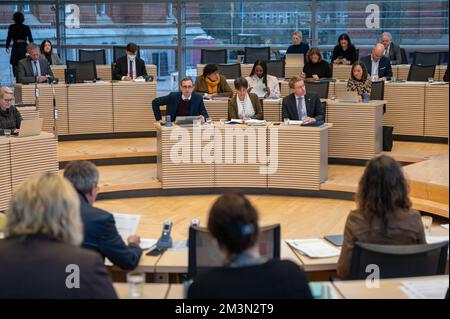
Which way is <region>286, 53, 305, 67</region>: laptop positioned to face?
away from the camera

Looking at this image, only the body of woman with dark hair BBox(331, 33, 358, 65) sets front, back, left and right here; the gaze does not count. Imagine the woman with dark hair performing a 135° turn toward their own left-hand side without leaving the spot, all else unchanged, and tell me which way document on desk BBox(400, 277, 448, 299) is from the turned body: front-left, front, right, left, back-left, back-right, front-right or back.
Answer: back-right

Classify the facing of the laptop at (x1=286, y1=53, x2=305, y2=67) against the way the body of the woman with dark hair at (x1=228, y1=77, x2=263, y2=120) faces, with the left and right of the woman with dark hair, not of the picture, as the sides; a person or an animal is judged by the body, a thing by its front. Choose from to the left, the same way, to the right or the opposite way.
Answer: the opposite way

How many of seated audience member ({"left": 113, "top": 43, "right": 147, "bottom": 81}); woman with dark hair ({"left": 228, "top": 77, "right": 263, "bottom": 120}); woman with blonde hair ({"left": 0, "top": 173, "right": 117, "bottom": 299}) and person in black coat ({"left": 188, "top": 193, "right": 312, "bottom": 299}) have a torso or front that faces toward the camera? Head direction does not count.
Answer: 2

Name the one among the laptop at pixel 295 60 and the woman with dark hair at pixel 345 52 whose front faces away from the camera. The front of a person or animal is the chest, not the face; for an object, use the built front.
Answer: the laptop

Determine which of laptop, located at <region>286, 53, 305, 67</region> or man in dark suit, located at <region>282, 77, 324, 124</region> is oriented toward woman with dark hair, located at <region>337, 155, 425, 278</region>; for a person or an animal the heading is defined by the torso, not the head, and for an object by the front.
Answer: the man in dark suit

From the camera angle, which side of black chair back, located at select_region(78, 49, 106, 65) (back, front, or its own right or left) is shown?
front

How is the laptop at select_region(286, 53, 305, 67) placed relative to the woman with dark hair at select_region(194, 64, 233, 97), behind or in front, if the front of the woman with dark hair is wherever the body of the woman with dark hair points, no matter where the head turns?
behind

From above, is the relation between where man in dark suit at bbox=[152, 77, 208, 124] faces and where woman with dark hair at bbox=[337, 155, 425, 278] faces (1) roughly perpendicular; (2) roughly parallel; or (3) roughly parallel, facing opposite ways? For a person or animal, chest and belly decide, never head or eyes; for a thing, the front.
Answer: roughly parallel, facing opposite ways

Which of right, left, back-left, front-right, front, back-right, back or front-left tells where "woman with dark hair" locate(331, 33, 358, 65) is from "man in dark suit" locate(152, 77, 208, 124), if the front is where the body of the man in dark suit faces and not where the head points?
back-left

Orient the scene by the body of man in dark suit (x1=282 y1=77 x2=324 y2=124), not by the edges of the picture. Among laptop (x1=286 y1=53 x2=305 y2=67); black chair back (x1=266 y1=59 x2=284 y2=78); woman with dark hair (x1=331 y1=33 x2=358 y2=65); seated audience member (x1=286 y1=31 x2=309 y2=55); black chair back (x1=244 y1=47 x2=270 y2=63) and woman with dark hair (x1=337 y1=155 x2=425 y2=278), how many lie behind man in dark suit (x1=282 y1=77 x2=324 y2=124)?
5

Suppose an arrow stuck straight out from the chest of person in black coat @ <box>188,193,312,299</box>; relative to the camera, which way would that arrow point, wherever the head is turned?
away from the camera

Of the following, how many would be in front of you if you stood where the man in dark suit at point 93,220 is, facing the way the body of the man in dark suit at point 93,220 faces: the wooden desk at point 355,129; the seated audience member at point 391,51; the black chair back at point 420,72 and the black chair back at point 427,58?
4

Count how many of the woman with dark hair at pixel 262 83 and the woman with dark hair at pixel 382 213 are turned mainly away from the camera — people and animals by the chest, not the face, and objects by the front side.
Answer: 1

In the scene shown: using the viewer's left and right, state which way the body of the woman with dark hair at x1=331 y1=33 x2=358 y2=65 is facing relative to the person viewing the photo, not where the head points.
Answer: facing the viewer

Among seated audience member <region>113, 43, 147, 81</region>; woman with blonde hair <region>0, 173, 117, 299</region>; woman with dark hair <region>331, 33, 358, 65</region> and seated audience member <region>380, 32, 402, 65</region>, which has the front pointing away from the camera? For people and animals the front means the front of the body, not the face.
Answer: the woman with blonde hair

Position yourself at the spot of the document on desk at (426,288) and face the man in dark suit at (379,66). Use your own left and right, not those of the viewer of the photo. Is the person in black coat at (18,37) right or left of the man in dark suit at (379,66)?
left

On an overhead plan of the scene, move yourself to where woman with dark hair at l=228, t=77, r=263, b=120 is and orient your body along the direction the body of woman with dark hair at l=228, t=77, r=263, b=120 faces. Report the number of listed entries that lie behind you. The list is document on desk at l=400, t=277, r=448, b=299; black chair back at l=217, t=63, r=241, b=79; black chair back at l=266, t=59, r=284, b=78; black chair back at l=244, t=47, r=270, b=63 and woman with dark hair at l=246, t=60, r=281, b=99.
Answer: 4
